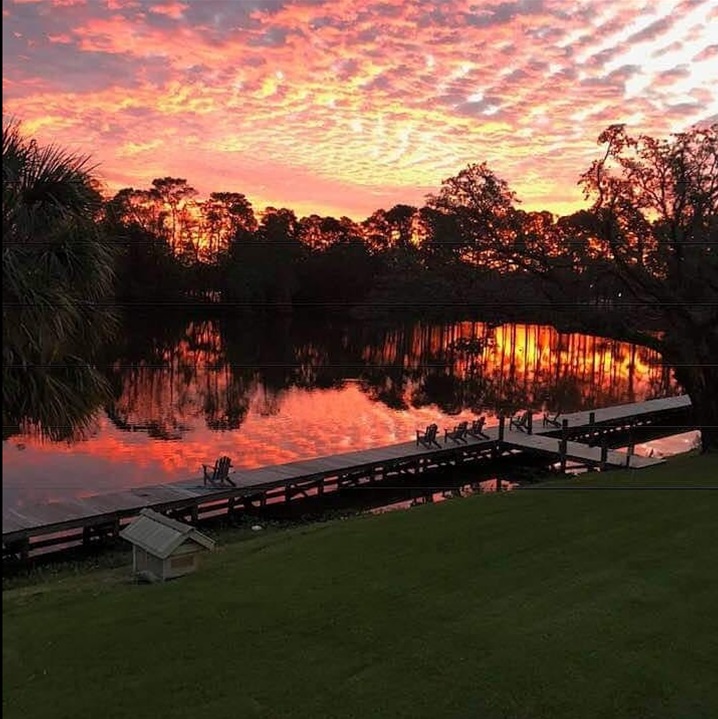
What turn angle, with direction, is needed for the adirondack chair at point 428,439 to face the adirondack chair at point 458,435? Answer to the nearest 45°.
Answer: approximately 90° to its right

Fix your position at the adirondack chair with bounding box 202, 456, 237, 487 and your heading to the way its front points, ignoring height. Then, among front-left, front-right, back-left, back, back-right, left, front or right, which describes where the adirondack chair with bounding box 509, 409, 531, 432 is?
right

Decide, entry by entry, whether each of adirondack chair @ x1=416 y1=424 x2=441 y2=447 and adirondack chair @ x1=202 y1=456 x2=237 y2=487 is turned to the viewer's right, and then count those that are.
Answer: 0

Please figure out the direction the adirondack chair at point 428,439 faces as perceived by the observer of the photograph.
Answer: facing away from the viewer and to the left of the viewer

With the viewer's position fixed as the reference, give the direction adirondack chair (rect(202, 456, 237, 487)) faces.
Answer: facing away from the viewer and to the left of the viewer

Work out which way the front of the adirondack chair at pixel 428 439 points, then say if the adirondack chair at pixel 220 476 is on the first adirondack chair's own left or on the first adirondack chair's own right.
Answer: on the first adirondack chair's own left

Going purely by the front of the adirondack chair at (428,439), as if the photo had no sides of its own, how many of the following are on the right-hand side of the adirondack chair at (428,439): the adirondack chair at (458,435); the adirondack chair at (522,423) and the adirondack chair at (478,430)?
3

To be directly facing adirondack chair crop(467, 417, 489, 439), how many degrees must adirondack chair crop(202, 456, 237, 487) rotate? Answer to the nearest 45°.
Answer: approximately 90° to its right

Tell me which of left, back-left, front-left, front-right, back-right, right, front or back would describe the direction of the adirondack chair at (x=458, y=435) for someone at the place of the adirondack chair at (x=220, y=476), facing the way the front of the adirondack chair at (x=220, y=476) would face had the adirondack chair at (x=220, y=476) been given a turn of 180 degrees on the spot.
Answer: left

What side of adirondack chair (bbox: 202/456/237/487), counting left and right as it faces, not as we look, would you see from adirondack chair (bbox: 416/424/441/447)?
right

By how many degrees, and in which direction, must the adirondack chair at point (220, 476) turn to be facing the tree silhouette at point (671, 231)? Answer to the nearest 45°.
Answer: approximately 135° to its right
